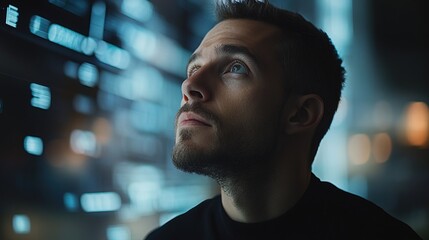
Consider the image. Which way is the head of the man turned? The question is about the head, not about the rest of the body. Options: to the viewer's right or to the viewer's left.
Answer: to the viewer's left

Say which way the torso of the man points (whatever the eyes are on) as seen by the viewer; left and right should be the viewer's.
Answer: facing the viewer and to the left of the viewer
